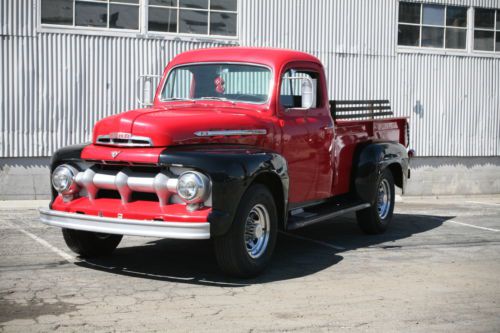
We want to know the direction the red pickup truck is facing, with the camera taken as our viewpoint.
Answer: facing the viewer and to the left of the viewer
